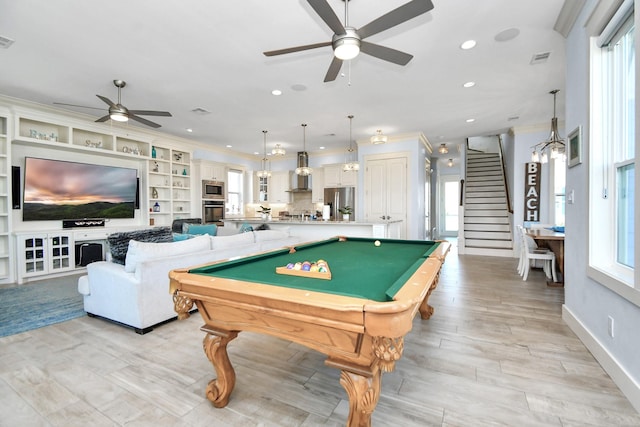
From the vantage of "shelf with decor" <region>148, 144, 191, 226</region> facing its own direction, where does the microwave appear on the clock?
The microwave is roughly at 10 o'clock from the shelf with decor.

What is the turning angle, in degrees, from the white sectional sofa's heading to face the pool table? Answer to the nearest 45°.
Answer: approximately 180°

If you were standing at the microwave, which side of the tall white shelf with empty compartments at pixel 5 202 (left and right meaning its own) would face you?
left

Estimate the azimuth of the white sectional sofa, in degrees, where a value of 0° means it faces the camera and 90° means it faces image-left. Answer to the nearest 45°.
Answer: approximately 135°

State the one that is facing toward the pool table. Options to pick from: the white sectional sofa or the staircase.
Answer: the staircase

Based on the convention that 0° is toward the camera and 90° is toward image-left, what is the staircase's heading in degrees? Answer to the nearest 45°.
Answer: approximately 0°

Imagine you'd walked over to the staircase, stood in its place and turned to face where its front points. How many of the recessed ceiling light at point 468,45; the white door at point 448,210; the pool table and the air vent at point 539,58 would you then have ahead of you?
3

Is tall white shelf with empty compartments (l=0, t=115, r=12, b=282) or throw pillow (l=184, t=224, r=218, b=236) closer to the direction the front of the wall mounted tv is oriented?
the throw pillow
